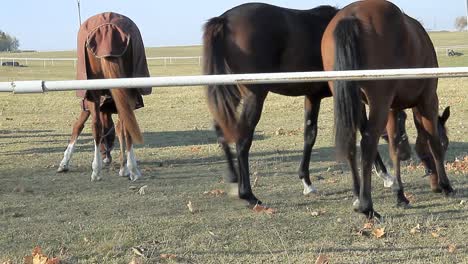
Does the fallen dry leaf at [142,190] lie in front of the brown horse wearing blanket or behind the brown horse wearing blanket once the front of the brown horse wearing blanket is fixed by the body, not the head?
behind

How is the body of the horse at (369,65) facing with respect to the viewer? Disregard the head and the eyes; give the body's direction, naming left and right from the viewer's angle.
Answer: facing away from the viewer and to the right of the viewer

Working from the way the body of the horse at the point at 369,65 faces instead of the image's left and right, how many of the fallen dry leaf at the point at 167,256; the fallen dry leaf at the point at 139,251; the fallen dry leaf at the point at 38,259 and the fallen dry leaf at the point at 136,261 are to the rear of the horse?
4

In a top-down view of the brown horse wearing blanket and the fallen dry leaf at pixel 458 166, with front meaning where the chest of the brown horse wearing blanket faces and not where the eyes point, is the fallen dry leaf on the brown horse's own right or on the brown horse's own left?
on the brown horse's own right

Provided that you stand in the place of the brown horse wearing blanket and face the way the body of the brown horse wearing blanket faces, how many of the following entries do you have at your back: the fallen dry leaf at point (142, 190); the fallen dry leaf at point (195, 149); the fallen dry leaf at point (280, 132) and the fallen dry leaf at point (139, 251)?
2

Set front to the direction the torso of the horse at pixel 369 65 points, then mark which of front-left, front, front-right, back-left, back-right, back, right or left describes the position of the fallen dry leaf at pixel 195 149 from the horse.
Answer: left

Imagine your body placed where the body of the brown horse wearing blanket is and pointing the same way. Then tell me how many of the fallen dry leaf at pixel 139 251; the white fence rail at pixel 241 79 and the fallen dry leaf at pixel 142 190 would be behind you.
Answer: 3

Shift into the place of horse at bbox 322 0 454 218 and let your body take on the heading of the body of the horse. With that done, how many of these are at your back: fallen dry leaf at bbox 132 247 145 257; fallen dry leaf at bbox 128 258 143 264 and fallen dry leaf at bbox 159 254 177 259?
3

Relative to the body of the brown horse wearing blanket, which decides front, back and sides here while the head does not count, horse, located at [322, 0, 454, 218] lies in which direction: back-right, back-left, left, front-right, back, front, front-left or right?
back-right

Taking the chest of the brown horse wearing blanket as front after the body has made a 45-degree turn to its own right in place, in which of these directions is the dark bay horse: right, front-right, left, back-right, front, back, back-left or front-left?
right

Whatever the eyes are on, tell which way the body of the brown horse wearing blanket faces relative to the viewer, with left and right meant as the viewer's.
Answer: facing away from the viewer
